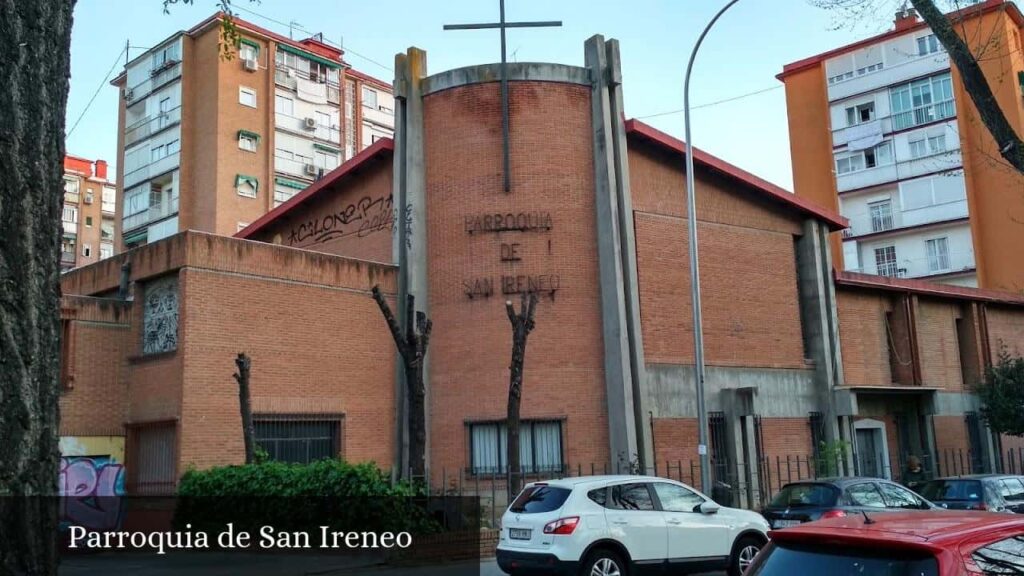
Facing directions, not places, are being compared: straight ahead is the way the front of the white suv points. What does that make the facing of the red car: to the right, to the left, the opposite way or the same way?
the same way

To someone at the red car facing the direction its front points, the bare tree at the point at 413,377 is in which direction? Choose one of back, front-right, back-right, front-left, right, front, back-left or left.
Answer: left

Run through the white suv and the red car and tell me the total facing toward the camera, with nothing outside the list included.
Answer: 0

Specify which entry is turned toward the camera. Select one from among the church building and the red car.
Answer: the church building

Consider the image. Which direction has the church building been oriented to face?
toward the camera

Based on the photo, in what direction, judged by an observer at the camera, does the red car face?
facing away from the viewer and to the right of the viewer

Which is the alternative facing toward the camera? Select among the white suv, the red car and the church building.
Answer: the church building

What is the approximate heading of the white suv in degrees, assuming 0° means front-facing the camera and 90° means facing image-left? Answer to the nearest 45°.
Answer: approximately 225°

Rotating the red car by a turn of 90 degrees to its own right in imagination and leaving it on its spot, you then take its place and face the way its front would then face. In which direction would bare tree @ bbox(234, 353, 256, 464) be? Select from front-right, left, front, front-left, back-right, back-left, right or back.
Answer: back

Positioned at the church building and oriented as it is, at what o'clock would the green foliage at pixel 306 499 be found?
The green foliage is roughly at 1 o'clock from the church building.

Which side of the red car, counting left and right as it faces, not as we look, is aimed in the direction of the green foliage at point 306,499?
left

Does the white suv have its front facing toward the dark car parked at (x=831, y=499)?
yes

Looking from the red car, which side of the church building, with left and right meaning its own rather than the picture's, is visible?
front

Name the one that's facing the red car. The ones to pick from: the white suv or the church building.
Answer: the church building

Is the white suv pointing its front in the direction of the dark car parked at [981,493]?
yes

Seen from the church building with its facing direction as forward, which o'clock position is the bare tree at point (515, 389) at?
The bare tree is roughly at 12 o'clock from the church building.

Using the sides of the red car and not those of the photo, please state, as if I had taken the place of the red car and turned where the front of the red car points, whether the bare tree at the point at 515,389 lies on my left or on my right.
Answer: on my left

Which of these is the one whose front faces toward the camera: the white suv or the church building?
the church building
